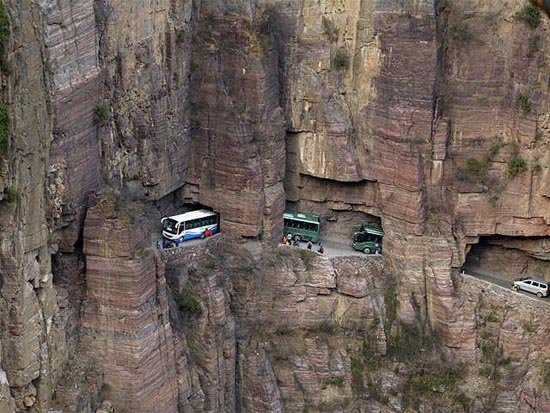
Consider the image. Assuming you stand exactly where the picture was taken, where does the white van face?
facing away from the viewer and to the left of the viewer
